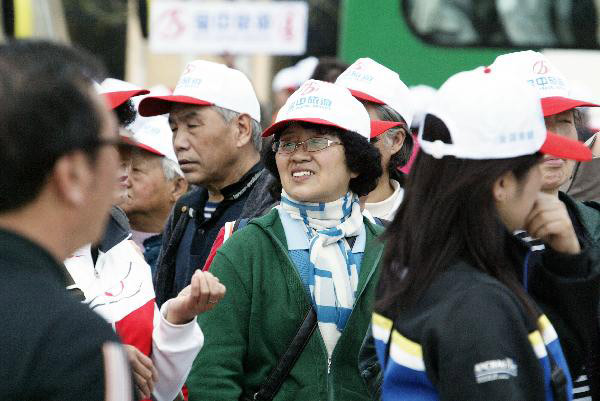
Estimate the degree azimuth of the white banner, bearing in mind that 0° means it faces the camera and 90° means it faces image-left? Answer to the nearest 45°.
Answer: approximately 0°

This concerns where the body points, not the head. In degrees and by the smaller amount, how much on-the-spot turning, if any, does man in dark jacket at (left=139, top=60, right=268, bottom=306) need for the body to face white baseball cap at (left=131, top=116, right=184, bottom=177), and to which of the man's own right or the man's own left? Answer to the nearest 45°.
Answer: approximately 90° to the man's own right

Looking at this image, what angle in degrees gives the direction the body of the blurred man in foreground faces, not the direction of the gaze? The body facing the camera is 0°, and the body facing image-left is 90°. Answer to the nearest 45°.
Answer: approximately 225°
